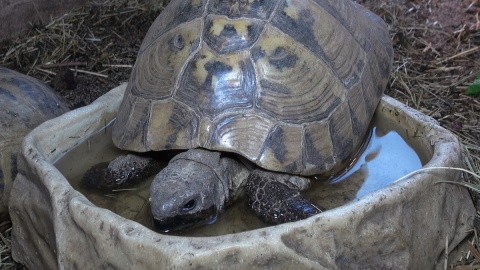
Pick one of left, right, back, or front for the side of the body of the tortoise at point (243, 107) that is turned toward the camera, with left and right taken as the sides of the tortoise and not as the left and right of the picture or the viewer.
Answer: front

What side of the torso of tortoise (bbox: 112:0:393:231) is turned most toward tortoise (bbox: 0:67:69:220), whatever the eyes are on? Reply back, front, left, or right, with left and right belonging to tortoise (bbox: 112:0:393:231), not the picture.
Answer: right
